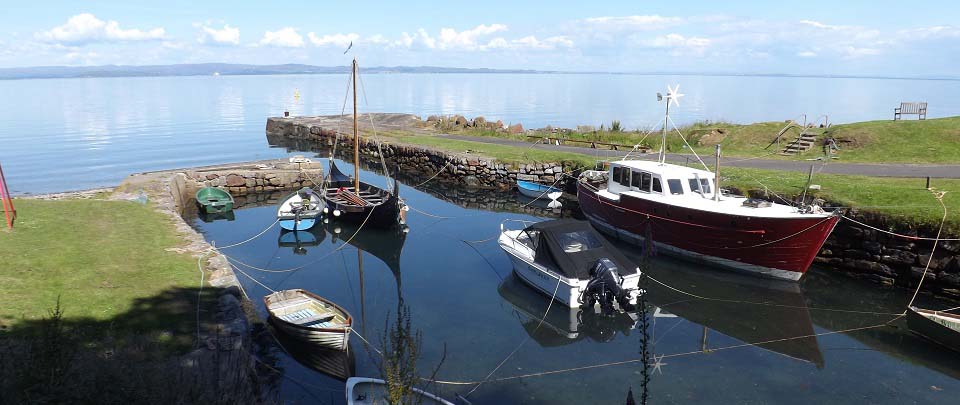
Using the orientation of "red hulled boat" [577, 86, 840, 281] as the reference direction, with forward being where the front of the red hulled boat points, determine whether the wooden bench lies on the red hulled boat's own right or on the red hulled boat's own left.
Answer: on the red hulled boat's own left

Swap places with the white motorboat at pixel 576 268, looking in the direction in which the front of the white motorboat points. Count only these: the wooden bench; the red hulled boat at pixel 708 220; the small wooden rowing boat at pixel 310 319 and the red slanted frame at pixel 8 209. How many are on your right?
2

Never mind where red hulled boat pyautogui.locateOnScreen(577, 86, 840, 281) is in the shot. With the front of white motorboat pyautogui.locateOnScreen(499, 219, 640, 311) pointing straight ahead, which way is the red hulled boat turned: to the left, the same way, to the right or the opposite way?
the opposite way

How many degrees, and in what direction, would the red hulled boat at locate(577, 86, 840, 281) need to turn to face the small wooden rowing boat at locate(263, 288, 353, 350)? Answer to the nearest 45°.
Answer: approximately 90° to its right

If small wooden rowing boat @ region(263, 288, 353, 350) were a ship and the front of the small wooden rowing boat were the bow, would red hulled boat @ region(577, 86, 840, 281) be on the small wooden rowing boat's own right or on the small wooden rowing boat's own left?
on the small wooden rowing boat's own left

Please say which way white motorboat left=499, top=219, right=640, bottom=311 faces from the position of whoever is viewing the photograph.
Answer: facing away from the viewer and to the left of the viewer

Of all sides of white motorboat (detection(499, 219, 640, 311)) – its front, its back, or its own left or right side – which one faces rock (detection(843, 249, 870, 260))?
right

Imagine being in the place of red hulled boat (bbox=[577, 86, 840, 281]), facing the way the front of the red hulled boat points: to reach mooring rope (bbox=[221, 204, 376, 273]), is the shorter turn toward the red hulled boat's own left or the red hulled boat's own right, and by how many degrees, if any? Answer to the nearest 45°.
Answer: approximately 135° to the red hulled boat's own right

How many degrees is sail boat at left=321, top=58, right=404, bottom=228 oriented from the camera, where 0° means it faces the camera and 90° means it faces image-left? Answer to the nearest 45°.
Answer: approximately 315°

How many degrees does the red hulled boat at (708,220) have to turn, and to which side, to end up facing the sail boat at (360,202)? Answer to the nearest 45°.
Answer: approximately 135° to its right

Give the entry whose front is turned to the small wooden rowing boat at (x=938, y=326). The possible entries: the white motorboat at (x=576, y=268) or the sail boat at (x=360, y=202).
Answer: the sail boat

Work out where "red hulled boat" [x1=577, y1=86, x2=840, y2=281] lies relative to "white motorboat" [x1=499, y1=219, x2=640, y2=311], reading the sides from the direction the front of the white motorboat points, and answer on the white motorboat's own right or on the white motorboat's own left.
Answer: on the white motorboat's own right

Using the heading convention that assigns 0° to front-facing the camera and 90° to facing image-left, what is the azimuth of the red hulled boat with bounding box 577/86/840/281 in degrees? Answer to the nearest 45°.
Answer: approximately 315°
